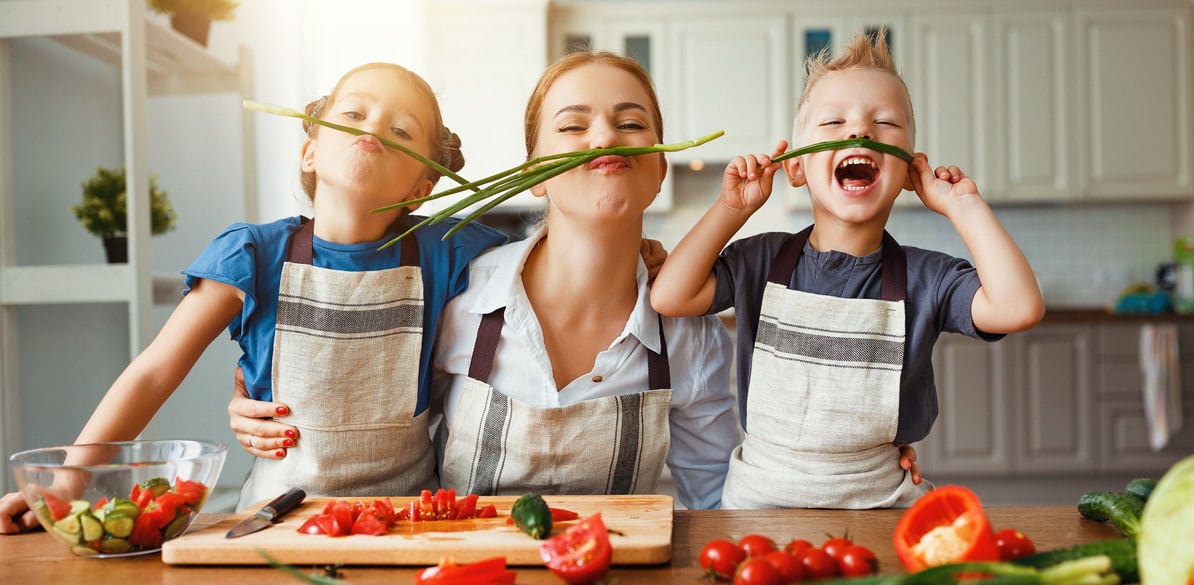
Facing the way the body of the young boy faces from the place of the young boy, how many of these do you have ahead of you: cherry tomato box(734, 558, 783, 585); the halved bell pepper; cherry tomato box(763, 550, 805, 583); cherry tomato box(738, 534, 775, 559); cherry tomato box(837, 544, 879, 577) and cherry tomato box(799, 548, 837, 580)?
6

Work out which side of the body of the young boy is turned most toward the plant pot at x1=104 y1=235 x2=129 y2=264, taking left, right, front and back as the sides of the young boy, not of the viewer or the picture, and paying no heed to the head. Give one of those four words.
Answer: right

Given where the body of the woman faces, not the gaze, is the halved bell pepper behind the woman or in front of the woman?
in front

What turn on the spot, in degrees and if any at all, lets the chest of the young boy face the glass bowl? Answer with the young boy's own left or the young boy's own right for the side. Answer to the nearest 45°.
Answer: approximately 45° to the young boy's own right

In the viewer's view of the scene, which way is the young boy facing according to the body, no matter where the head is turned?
toward the camera

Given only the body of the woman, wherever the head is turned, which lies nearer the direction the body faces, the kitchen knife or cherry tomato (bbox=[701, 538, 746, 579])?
the cherry tomato

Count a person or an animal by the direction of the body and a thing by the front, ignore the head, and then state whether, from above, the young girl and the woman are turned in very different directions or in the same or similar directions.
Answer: same or similar directions

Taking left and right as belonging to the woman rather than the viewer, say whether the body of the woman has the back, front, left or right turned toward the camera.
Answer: front

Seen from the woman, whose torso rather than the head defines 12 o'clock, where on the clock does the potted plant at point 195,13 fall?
The potted plant is roughly at 5 o'clock from the woman.

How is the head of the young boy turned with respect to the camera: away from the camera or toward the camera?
toward the camera

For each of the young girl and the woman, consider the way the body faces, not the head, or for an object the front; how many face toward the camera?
2

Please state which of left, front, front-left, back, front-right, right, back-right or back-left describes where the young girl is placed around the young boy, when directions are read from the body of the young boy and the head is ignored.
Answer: right

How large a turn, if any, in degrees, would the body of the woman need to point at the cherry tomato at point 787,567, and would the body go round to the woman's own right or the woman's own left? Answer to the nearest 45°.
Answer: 0° — they already face it

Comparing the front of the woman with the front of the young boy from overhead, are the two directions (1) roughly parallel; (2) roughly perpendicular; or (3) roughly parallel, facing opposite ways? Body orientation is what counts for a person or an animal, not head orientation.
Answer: roughly parallel

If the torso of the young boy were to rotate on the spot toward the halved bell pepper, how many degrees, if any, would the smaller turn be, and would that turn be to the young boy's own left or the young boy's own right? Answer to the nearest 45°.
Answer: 0° — they already face it

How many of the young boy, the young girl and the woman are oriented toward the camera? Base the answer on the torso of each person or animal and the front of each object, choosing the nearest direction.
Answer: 3

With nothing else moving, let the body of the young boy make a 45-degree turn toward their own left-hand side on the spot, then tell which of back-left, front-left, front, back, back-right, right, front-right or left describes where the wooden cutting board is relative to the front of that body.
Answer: right
